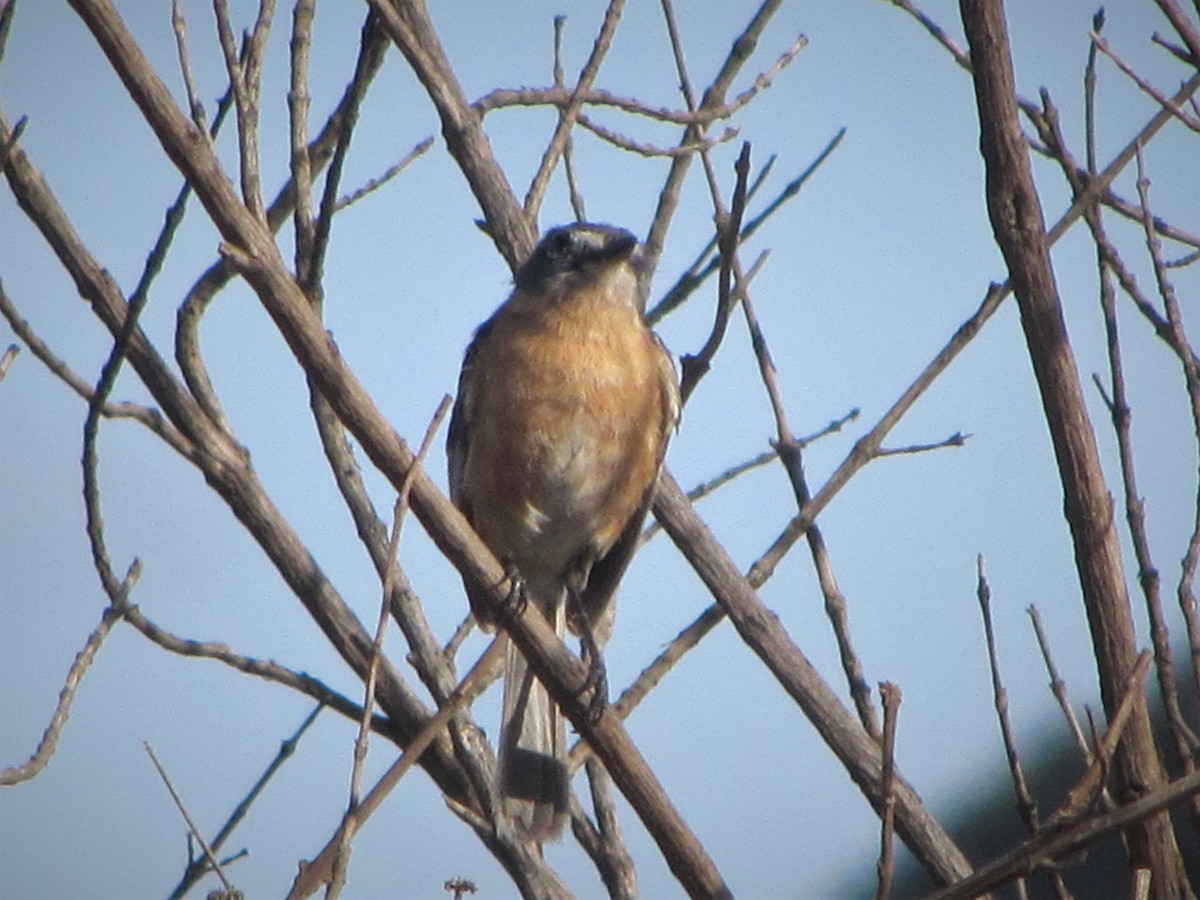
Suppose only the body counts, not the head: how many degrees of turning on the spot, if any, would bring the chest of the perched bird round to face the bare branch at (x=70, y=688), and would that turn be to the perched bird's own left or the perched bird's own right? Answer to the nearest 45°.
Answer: approximately 45° to the perched bird's own right

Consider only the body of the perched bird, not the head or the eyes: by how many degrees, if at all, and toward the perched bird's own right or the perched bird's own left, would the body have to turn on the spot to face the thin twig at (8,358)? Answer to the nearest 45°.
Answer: approximately 45° to the perched bird's own right

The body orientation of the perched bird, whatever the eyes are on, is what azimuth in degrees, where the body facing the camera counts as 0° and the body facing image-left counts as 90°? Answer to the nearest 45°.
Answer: approximately 0°
